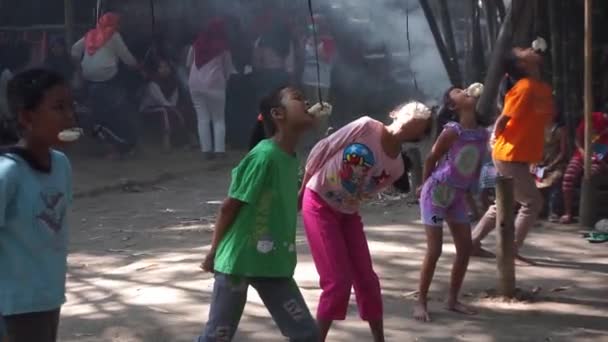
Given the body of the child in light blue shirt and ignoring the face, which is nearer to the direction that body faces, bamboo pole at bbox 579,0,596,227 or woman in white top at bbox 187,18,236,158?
the bamboo pole

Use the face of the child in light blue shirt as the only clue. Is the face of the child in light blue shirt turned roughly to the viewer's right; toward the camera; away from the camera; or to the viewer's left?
to the viewer's right

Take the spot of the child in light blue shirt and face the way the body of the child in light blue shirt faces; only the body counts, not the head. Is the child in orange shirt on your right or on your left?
on your left

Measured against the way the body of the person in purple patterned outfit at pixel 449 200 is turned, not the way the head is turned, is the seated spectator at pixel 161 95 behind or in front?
behind

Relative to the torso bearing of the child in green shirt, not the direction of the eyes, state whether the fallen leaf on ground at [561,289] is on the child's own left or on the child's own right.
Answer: on the child's own left

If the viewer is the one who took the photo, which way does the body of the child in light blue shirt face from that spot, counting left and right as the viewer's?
facing the viewer and to the right of the viewer

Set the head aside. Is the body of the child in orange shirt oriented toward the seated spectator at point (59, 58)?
no

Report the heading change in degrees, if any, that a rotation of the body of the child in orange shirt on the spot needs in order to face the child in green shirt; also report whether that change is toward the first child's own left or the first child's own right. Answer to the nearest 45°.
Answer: approximately 90° to the first child's own right

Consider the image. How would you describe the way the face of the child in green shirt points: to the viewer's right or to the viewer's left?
to the viewer's right
